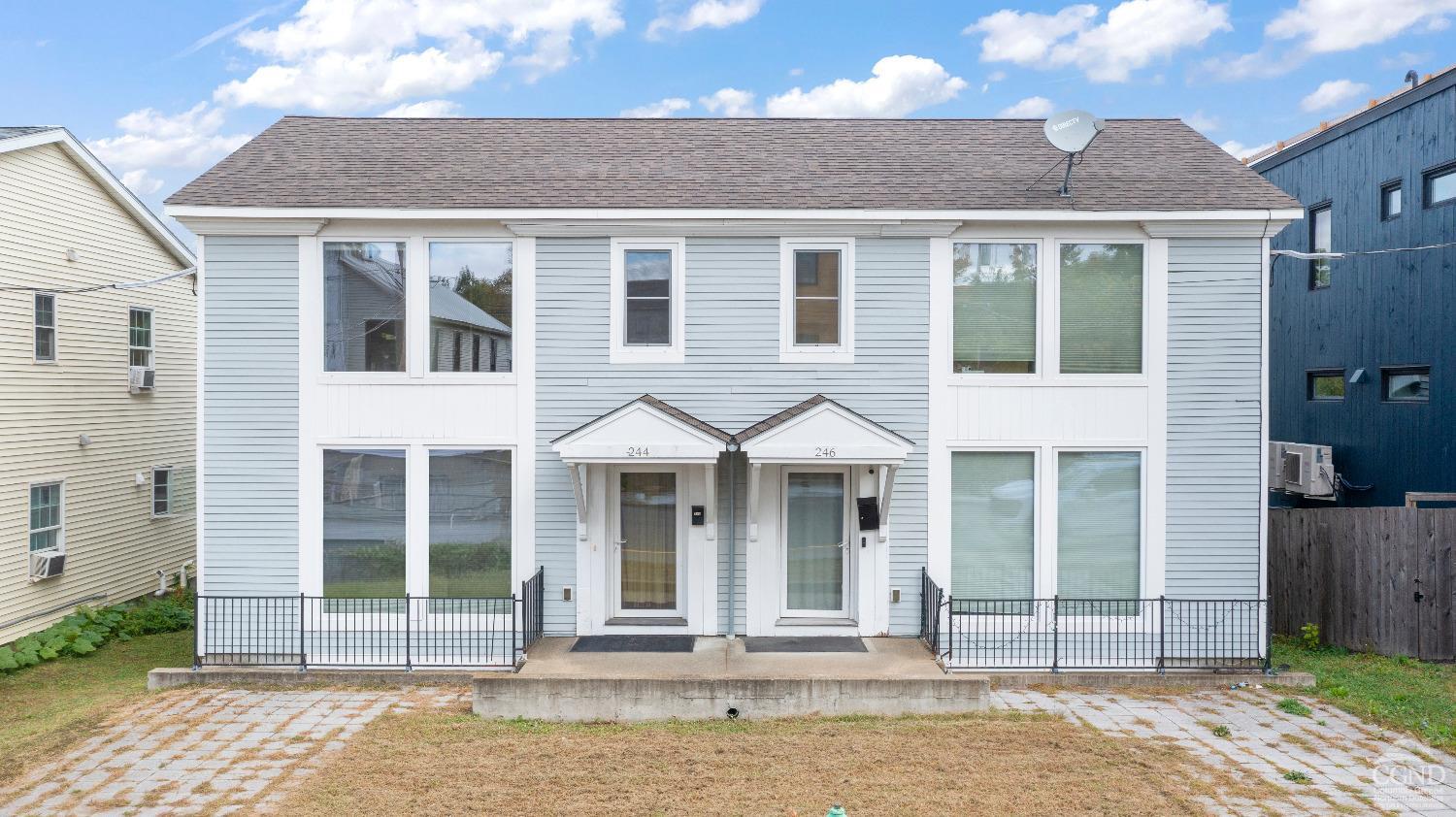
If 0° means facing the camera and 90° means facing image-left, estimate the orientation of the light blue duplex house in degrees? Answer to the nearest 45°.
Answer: approximately 0°

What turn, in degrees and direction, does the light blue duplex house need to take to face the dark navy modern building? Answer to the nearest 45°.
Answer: approximately 135° to its left

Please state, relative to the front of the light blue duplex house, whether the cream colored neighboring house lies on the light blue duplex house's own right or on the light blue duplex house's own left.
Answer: on the light blue duplex house's own right

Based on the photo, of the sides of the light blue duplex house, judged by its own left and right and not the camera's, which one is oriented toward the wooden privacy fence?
left

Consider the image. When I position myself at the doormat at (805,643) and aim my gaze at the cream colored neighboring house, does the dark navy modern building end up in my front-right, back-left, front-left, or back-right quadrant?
back-right

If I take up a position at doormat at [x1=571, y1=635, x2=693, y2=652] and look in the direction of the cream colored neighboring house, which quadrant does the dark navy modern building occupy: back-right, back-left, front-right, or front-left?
back-right
